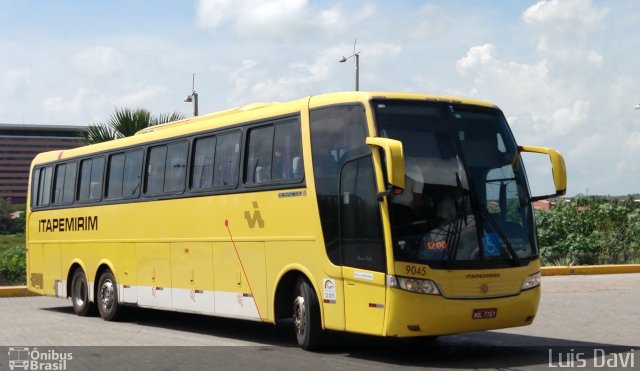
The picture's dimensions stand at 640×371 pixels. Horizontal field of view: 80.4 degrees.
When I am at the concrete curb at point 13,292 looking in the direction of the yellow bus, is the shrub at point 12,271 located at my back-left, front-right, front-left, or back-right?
back-left

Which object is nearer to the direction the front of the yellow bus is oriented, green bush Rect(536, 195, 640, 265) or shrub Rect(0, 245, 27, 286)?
the green bush

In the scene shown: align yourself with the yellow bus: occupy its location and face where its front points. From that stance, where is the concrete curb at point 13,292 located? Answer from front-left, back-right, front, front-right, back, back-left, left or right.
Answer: back

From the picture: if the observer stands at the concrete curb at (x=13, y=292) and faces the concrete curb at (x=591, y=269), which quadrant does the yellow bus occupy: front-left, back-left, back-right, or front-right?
front-right

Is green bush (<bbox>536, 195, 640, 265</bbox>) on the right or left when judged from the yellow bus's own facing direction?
on its left

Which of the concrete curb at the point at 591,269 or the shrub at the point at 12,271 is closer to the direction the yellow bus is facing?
the concrete curb

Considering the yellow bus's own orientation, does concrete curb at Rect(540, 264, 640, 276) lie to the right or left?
on its left

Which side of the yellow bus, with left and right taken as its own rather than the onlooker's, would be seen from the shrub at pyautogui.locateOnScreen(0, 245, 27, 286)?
back
